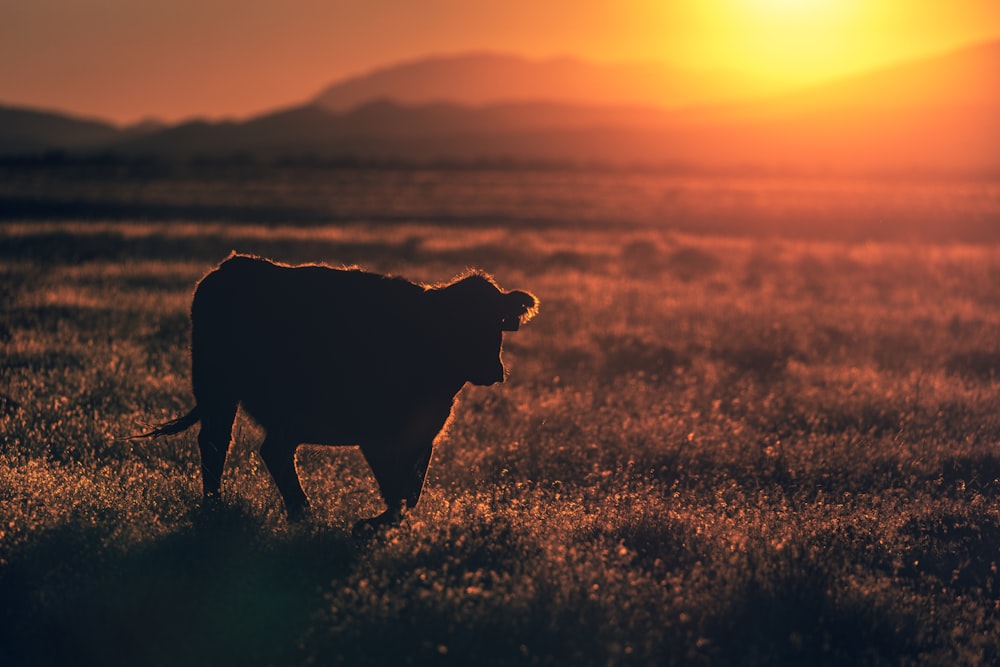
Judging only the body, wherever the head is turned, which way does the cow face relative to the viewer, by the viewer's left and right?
facing to the right of the viewer
